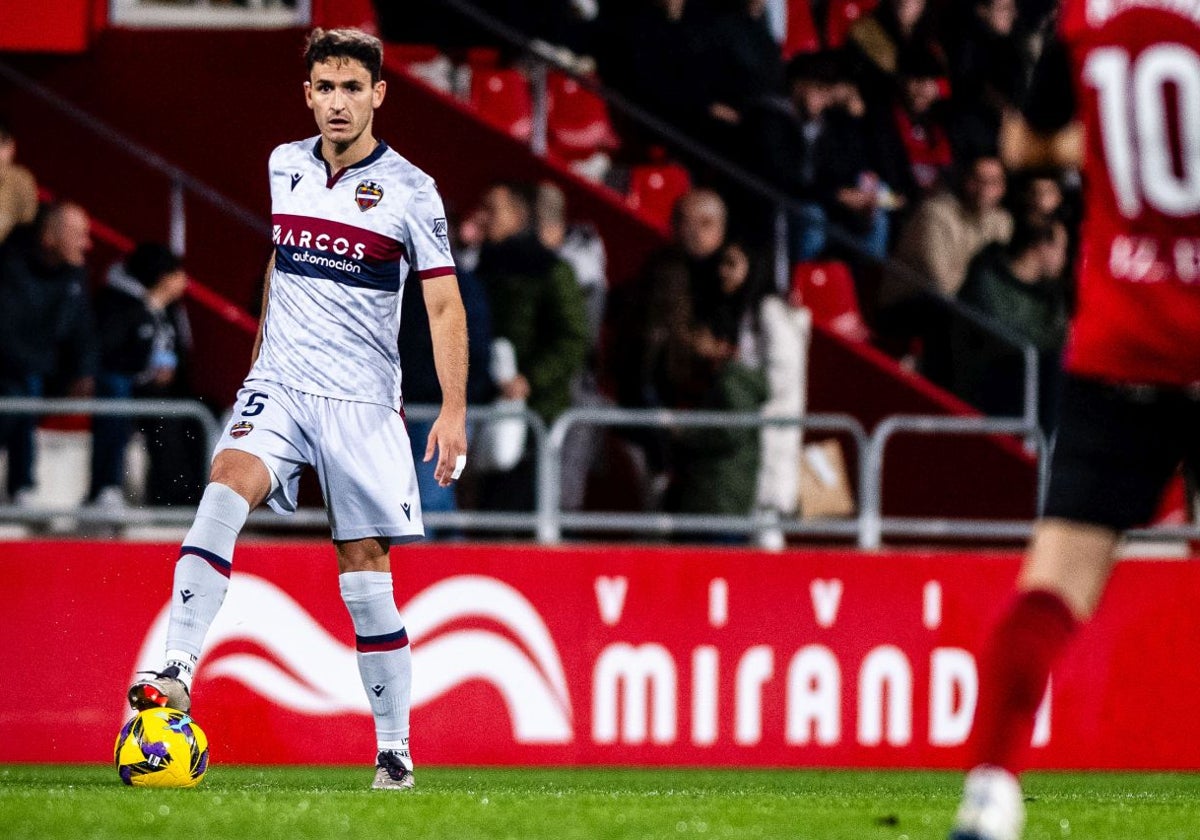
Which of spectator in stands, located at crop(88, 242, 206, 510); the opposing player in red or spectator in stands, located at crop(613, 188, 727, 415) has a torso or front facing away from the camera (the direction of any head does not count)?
the opposing player in red

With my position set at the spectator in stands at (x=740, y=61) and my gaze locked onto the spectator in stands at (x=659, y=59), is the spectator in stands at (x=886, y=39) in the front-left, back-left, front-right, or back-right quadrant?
back-right

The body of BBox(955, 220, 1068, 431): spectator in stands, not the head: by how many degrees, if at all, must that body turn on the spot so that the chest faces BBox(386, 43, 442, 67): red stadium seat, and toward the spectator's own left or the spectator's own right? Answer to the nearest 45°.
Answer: approximately 135° to the spectator's own right

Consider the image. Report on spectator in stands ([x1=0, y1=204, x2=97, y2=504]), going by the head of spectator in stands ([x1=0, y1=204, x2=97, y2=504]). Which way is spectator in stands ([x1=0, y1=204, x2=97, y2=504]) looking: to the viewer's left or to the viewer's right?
to the viewer's right

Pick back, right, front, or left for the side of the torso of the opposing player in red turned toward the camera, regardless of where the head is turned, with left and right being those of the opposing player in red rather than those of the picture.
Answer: back

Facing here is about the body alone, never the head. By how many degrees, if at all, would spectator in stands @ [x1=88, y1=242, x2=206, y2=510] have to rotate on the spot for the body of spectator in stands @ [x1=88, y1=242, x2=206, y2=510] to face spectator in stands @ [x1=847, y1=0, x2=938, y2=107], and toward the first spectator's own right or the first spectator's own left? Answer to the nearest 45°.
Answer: approximately 90° to the first spectator's own left

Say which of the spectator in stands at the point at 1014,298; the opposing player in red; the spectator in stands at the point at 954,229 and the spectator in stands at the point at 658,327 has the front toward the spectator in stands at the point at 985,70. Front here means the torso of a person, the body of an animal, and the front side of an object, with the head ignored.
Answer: the opposing player in red
